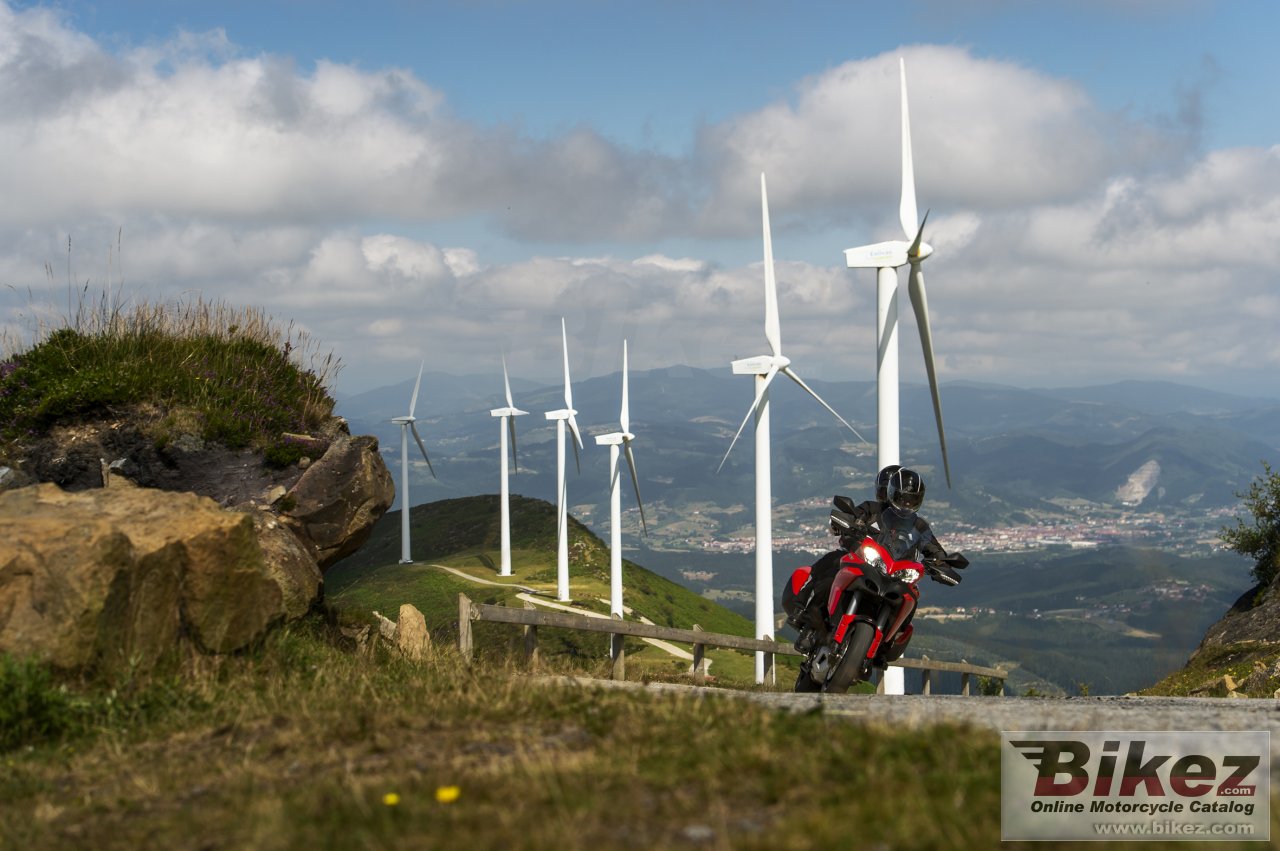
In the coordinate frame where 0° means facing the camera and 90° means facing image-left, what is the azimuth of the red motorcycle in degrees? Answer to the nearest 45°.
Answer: approximately 0°

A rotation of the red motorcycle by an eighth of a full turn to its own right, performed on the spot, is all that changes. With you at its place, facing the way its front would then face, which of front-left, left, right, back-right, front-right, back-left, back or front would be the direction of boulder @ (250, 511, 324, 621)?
front-right

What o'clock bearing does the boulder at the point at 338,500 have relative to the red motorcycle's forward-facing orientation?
The boulder is roughly at 4 o'clock from the red motorcycle.

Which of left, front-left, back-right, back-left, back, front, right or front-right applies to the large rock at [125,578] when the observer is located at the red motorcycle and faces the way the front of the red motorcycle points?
front-right
